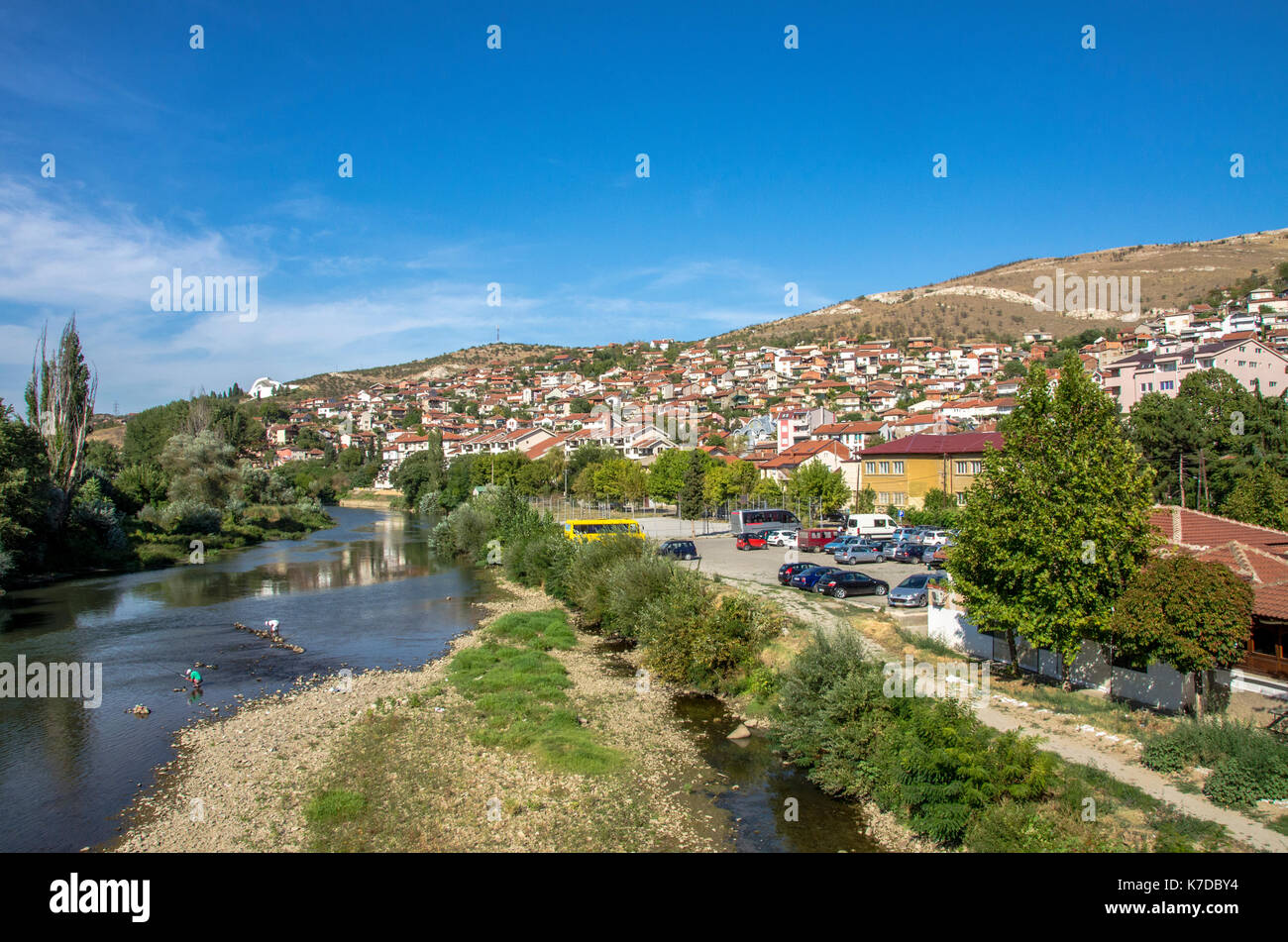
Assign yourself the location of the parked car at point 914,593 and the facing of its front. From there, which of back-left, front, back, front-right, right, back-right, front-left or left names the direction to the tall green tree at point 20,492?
front-right

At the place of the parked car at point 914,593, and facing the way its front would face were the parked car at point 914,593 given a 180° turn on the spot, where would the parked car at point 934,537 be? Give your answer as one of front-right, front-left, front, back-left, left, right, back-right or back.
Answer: front-left

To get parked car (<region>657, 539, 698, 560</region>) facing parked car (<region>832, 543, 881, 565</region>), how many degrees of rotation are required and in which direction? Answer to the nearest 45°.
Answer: approximately 180°

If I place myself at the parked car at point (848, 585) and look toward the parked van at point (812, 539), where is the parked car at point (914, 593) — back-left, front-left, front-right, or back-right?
back-right

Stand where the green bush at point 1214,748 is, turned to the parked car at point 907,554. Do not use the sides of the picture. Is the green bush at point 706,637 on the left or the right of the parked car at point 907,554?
left

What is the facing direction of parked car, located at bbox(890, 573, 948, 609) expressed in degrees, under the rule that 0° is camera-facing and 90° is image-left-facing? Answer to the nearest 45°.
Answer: approximately 45°

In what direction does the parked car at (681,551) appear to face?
to the viewer's left

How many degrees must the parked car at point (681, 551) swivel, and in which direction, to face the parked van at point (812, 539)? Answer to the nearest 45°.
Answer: approximately 135° to its right

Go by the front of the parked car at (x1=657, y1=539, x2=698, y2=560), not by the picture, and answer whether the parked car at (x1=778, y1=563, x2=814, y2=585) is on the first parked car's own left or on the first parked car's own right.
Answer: on the first parked car's own left

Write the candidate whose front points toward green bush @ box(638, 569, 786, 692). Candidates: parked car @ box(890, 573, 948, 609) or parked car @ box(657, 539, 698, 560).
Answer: parked car @ box(890, 573, 948, 609)
